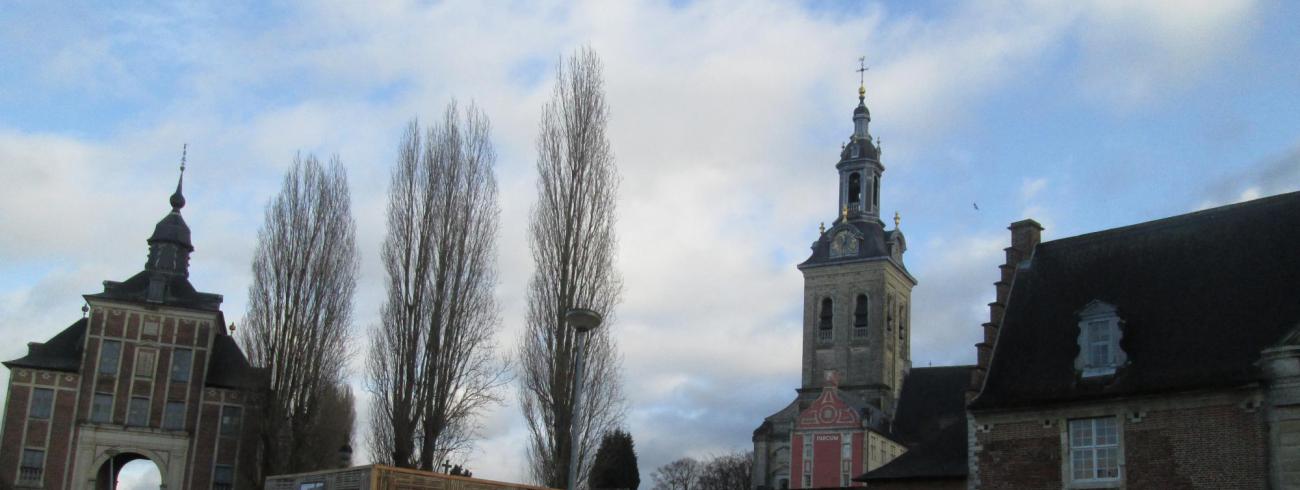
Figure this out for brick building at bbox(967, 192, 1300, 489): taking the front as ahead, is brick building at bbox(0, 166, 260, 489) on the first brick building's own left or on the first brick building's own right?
on the first brick building's own right

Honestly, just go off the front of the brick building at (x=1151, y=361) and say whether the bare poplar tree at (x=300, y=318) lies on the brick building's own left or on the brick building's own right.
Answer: on the brick building's own right

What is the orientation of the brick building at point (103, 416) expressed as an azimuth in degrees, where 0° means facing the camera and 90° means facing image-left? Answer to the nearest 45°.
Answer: approximately 0°
